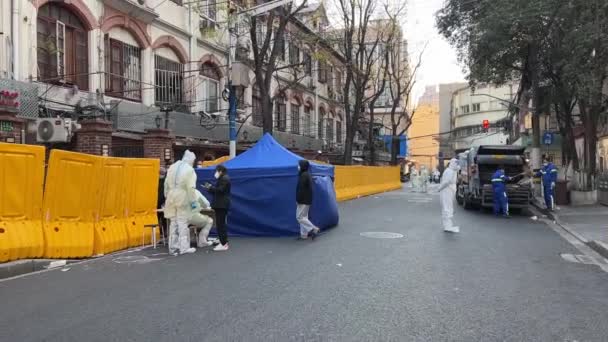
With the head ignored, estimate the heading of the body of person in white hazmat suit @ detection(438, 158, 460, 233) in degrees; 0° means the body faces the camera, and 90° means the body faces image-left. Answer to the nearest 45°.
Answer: approximately 270°

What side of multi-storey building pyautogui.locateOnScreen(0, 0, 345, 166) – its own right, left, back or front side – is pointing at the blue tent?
front

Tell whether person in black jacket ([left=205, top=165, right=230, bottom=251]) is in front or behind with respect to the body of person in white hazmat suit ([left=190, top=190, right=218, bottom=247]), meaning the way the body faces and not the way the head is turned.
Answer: in front

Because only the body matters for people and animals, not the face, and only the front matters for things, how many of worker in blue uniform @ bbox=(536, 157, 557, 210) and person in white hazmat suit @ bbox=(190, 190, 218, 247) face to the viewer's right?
1

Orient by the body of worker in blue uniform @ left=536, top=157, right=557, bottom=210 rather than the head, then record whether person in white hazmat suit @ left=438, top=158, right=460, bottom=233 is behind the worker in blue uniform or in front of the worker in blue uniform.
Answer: in front

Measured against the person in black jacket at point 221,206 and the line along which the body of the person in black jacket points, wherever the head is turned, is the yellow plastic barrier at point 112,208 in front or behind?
in front

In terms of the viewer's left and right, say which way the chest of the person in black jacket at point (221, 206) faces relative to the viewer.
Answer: facing to the left of the viewer

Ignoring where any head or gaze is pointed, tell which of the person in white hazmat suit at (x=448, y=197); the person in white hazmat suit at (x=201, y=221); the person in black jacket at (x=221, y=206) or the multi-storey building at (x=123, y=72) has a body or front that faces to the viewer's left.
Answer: the person in black jacket

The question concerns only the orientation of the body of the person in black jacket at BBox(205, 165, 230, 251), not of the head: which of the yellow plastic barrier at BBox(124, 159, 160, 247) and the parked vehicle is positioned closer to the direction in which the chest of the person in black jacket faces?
the yellow plastic barrier
